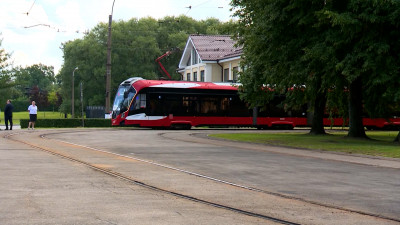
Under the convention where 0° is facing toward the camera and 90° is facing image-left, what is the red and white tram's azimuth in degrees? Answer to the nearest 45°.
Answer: approximately 90°

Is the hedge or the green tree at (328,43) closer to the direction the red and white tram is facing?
the hedge

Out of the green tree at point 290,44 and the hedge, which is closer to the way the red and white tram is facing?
the hedge

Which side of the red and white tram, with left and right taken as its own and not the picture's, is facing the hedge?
front

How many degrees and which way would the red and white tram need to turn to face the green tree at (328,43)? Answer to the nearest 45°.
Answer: approximately 135° to its left

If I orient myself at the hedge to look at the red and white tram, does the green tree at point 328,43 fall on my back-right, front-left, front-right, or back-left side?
front-right

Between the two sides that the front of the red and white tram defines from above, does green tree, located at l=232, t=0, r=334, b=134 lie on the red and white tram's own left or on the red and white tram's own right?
on the red and white tram's own left
